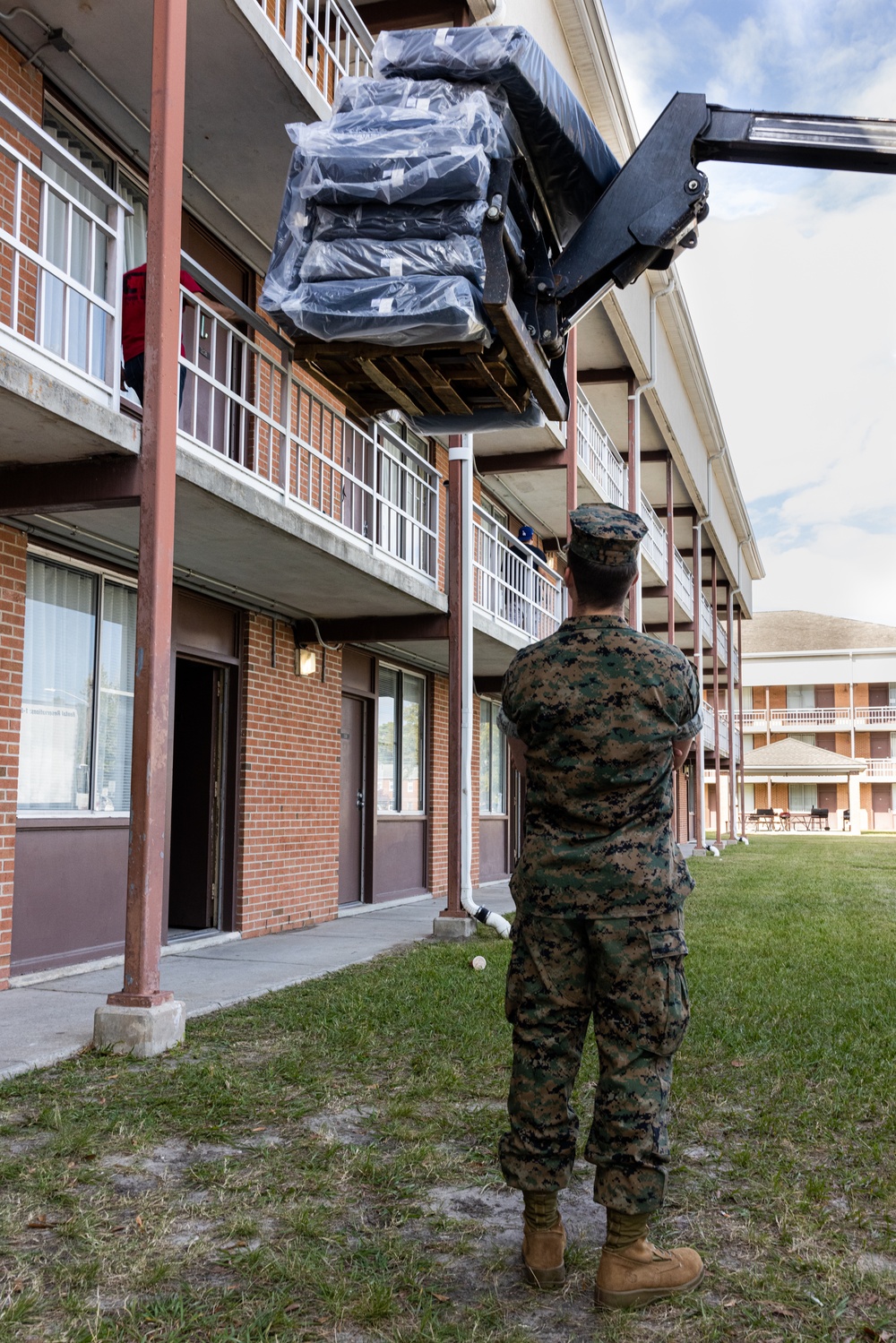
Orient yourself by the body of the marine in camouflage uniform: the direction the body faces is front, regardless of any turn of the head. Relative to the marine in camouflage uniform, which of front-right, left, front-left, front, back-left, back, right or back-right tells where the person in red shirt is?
front-left

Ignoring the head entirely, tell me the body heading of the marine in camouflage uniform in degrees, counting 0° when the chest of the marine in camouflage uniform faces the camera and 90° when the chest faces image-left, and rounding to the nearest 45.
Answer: approximately 180°
